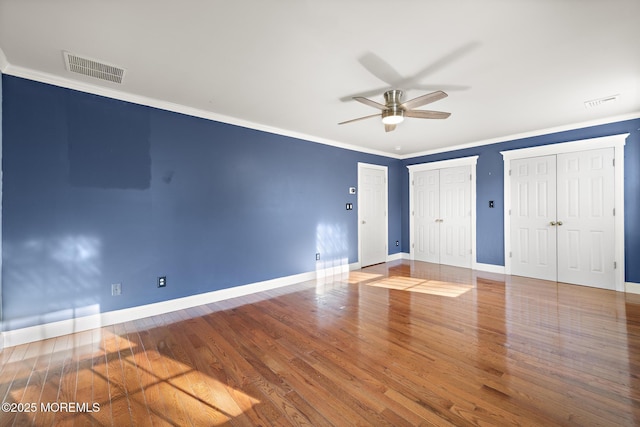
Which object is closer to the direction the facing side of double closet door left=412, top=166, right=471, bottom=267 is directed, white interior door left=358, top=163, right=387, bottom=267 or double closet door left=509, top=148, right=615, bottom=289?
the white interior door

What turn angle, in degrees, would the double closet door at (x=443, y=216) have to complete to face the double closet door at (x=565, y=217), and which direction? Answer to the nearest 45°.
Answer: approximately 90° to its left

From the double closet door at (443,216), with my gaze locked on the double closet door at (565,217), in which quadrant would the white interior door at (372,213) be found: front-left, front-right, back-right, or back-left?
back-right

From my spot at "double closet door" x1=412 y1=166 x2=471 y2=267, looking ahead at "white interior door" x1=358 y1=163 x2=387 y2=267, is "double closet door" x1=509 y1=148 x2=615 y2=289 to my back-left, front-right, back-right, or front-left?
back-left

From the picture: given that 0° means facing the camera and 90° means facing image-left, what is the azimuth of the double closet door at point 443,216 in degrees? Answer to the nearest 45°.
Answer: approximately 45°
